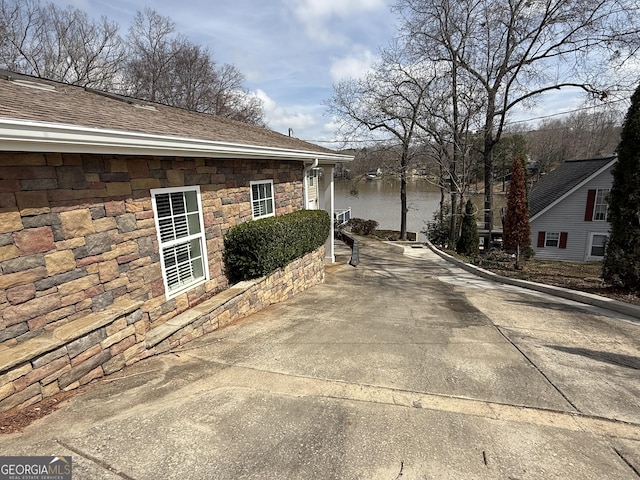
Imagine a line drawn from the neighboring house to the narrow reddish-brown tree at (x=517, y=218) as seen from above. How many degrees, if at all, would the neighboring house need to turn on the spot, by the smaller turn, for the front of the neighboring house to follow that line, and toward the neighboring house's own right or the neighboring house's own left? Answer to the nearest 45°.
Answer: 0° — it already faces it

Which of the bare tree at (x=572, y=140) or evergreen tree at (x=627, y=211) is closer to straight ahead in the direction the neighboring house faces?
the evergreen tree

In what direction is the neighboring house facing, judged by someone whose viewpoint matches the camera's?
facing the viewer

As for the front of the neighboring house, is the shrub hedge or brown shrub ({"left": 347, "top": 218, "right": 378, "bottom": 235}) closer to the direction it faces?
the shrub hedge

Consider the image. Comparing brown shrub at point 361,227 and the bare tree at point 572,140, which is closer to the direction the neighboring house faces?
the brown shrub

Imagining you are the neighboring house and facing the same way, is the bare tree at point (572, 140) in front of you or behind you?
behind

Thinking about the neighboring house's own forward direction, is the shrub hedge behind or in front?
in front

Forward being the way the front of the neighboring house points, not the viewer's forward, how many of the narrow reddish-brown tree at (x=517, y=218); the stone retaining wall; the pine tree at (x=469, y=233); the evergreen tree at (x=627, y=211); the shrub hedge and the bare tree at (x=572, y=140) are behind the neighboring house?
1

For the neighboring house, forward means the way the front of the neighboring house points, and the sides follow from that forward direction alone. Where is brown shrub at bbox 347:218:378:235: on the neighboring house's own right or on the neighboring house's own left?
on the neighboring house's own right

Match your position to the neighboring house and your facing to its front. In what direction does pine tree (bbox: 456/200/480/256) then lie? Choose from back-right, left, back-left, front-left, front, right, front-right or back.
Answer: front-right

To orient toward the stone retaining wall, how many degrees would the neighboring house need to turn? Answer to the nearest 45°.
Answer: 0° — it already faces it
